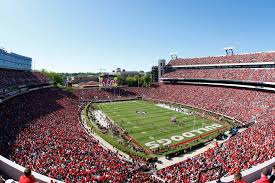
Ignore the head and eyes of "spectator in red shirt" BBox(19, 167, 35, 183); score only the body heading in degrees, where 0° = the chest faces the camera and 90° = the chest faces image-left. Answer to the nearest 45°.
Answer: approximately 180°
